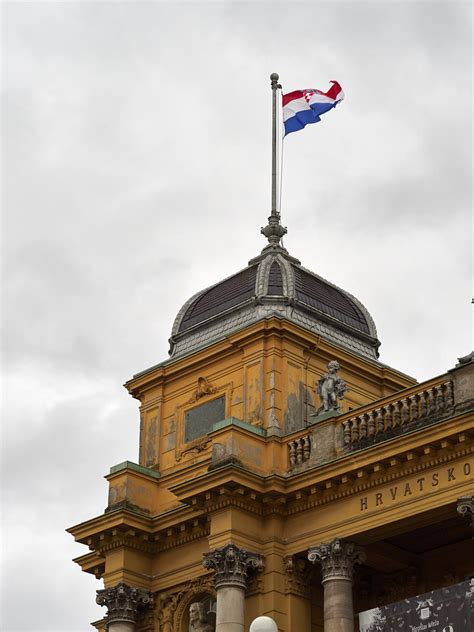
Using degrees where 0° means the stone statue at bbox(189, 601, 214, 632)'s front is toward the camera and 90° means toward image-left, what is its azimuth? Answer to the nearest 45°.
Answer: approximately 45°

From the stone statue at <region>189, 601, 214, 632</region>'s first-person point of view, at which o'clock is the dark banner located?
The dark banner is roughly at 9 o'clock from the stone statue.

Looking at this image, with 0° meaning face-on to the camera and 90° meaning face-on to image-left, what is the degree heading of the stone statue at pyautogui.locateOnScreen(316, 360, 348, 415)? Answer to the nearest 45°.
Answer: approximately 0°

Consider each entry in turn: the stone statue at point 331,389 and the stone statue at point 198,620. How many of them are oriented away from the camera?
0
